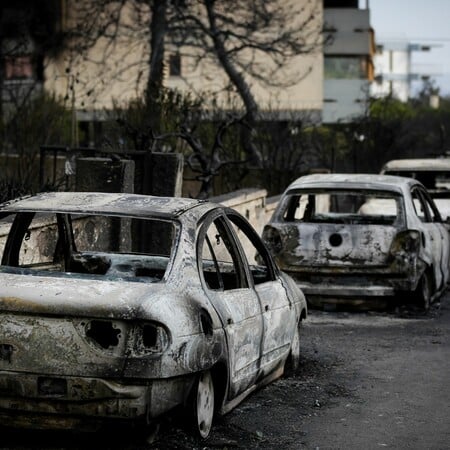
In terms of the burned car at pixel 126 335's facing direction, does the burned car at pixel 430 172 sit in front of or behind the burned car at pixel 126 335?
in front

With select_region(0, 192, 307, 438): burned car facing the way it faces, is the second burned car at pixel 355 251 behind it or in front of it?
in front

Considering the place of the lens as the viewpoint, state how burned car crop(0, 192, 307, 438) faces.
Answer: facing away from the viewer and to the right of the viewer
